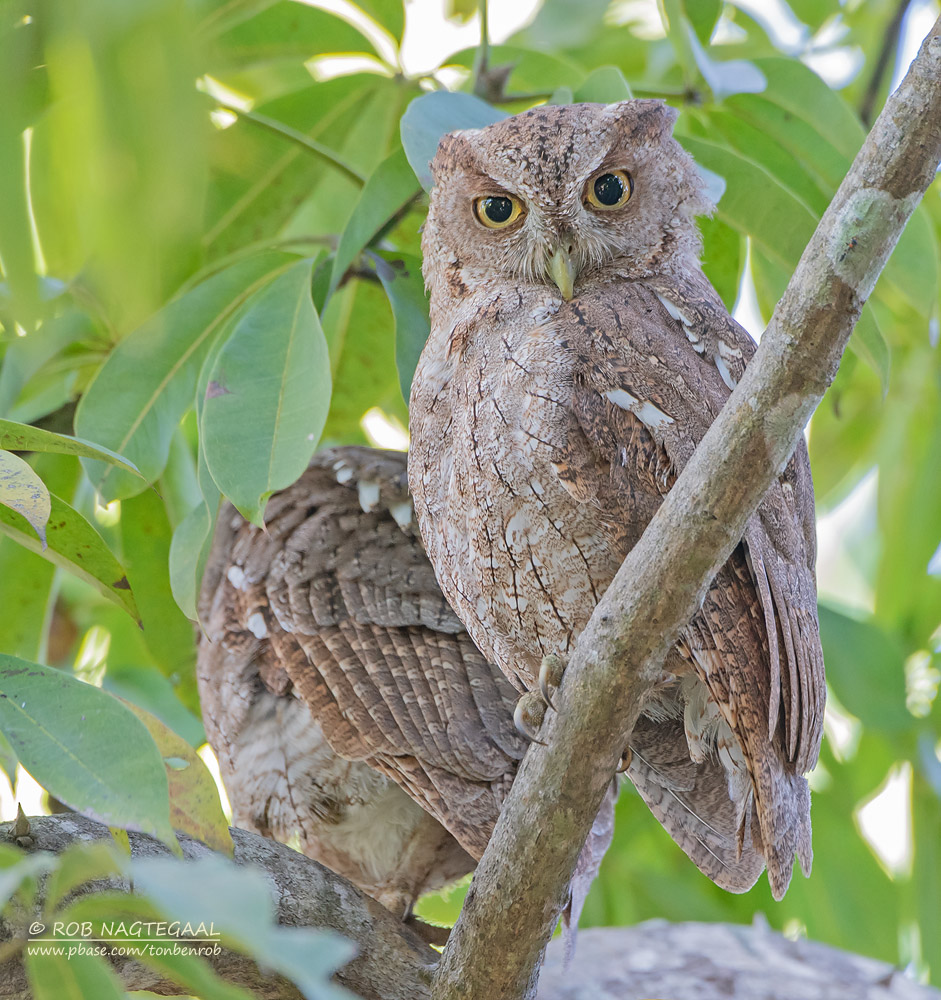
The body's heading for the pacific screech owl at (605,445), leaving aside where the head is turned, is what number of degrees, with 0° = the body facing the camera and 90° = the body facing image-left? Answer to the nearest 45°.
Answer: approximately 45°

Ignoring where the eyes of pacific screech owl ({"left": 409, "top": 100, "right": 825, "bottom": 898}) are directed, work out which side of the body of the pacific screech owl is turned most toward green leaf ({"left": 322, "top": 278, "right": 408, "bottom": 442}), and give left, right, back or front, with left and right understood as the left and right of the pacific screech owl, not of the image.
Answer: right
